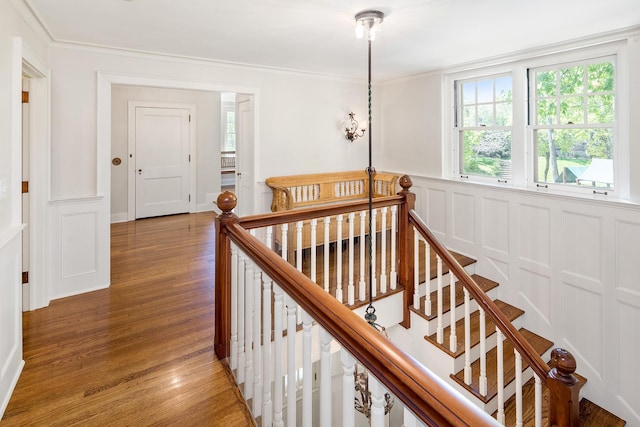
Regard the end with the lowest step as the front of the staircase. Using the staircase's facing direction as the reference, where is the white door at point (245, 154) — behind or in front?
behind

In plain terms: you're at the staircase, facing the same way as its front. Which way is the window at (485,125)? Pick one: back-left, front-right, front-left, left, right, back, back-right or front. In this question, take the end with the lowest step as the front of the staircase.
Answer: back-left

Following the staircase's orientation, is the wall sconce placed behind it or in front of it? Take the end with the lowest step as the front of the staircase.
behind

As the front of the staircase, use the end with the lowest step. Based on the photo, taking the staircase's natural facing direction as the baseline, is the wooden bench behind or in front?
behind

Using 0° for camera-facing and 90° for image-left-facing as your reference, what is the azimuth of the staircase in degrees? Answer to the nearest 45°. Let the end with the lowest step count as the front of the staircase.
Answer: approximately 315°
